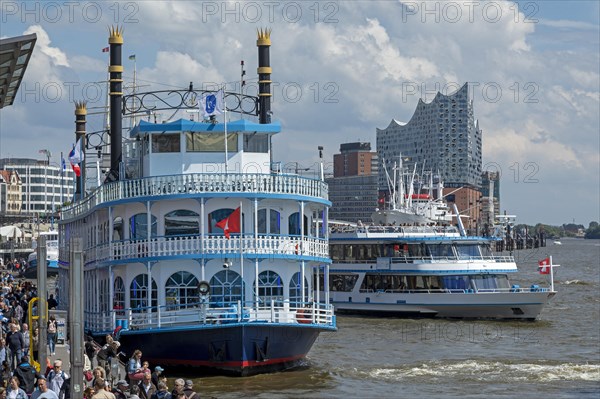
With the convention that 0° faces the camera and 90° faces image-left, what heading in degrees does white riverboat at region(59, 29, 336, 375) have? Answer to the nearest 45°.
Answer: approximately 0°

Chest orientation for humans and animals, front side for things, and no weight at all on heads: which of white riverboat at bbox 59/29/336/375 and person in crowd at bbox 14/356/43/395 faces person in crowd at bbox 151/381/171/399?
the white riverboat

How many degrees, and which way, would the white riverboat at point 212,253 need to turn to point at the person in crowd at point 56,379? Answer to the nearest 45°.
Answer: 0° — it already faces them

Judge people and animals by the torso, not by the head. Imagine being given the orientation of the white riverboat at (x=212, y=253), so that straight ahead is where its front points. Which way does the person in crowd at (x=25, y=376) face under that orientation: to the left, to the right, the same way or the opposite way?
the opposite way

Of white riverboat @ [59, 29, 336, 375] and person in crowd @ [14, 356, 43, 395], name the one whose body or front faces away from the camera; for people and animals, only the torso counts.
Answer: the person in crowd

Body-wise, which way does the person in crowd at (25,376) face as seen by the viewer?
away from the camera

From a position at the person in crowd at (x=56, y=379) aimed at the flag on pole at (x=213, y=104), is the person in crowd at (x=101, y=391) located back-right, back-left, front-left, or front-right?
back-right

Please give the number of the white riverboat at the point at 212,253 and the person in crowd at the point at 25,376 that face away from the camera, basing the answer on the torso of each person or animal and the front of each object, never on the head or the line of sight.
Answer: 1
